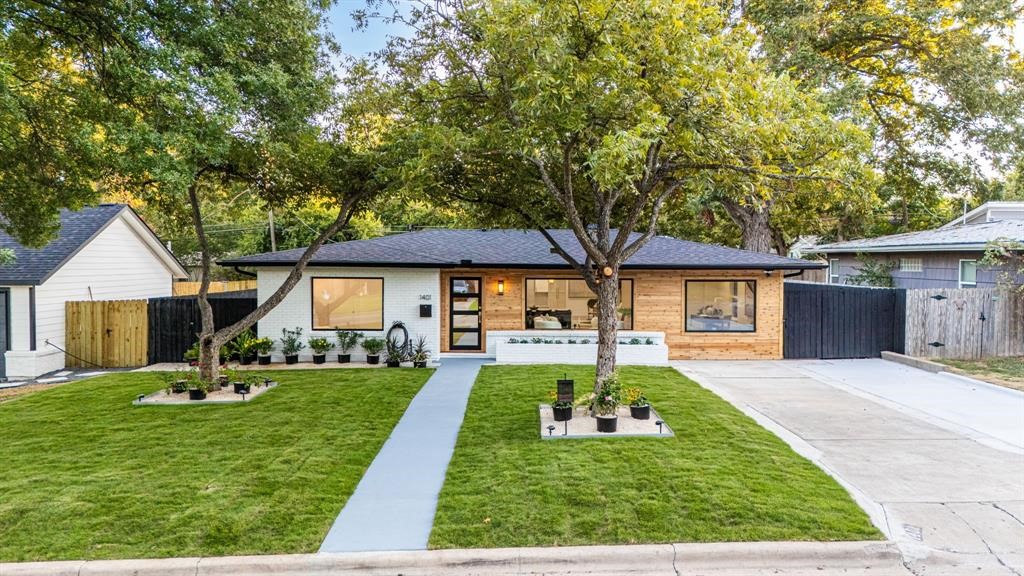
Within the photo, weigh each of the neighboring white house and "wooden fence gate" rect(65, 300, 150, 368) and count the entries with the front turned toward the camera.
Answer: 2

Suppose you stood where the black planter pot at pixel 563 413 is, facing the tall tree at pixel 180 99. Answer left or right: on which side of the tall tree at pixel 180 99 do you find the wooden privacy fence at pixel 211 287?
right

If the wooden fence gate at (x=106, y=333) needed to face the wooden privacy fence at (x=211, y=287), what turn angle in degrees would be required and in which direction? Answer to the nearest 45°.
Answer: approximately 180°

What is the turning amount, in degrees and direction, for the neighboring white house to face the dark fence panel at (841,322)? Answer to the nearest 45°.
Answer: approximately 45° to its left

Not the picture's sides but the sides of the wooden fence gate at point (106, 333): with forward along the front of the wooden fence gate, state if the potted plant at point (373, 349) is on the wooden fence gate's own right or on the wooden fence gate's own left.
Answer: on the wooden fence gate's own left

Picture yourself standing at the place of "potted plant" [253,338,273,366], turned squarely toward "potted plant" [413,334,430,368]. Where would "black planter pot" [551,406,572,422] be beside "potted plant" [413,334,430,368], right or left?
right

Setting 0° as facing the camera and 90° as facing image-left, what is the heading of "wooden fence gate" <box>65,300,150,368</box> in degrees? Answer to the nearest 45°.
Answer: approximately 0°
